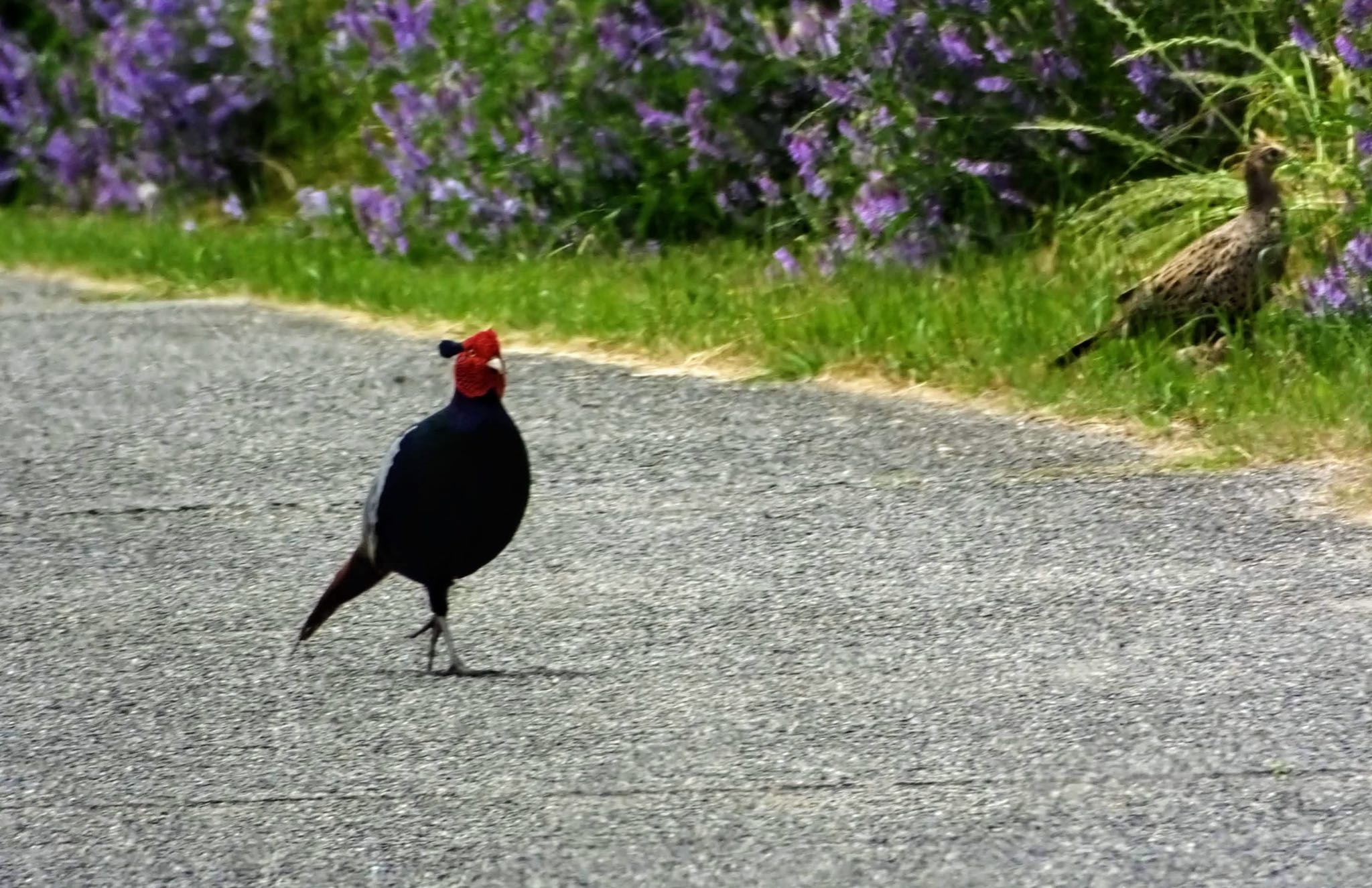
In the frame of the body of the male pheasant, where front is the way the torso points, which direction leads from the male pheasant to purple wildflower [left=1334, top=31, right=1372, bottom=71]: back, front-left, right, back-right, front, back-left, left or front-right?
left

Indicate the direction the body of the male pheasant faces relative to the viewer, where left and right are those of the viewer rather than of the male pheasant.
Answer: facing the viewer and to the right of the viewer

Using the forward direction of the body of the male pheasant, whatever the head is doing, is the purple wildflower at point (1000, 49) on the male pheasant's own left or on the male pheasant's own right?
on the male pheasant's own left

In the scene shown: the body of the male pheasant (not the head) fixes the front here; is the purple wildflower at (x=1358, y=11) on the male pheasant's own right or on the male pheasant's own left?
on the male pheasant's own left

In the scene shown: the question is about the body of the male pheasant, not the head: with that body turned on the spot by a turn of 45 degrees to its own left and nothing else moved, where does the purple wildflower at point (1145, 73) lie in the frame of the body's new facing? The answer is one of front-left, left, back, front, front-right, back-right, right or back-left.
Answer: front-left

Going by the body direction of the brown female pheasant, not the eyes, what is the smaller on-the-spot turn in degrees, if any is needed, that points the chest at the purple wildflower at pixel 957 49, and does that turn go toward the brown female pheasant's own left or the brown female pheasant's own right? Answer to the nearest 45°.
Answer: approximately 135° to the brown female pheasant's own left

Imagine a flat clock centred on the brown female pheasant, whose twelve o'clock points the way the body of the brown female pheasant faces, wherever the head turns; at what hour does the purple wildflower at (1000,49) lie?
The purple wildflower is roughly at 8 o'clock from the brown female pheasant.

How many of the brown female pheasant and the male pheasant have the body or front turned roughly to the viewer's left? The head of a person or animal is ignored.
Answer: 0

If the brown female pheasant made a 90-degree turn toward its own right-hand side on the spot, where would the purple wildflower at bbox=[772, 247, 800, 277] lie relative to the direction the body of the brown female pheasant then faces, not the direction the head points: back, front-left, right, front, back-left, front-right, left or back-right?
back-right

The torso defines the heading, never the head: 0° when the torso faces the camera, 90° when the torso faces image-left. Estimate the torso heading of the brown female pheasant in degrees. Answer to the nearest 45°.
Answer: approximately 270°

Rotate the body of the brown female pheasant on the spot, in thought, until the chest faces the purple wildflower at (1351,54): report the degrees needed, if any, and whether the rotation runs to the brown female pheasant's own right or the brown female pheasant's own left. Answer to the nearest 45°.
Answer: approximately 45° to the brown female pheasant's own left
